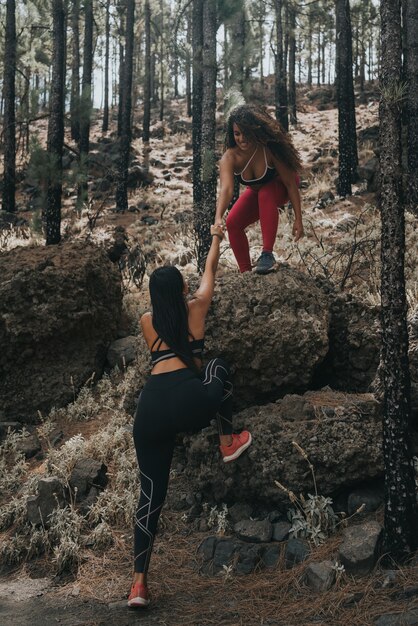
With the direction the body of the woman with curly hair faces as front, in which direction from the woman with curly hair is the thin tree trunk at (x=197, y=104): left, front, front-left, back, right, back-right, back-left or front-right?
back-right

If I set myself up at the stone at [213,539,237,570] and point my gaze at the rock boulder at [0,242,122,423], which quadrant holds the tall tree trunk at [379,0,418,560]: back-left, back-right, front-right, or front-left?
back-right

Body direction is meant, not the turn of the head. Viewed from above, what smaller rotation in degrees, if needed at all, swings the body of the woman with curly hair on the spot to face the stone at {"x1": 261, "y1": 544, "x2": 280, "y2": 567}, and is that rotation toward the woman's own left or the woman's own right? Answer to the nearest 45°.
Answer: approximately 45° to the woman's own left

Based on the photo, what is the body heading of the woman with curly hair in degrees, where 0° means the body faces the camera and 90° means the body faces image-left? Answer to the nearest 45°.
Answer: approximately 45°

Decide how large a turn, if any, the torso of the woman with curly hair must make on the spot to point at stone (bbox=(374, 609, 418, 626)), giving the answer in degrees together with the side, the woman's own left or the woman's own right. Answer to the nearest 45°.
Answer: approximately 45° to the woman's own left

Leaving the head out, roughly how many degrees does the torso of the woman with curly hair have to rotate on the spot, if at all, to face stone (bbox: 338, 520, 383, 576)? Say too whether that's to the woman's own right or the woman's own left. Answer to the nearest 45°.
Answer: approximately 45° to the woman's own left

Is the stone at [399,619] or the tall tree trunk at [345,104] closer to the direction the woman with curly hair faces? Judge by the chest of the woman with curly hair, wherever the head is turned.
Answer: the stone

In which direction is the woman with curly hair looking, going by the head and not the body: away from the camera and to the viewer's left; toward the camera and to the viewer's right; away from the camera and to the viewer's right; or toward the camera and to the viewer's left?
toward the camera and to the viewer's left
